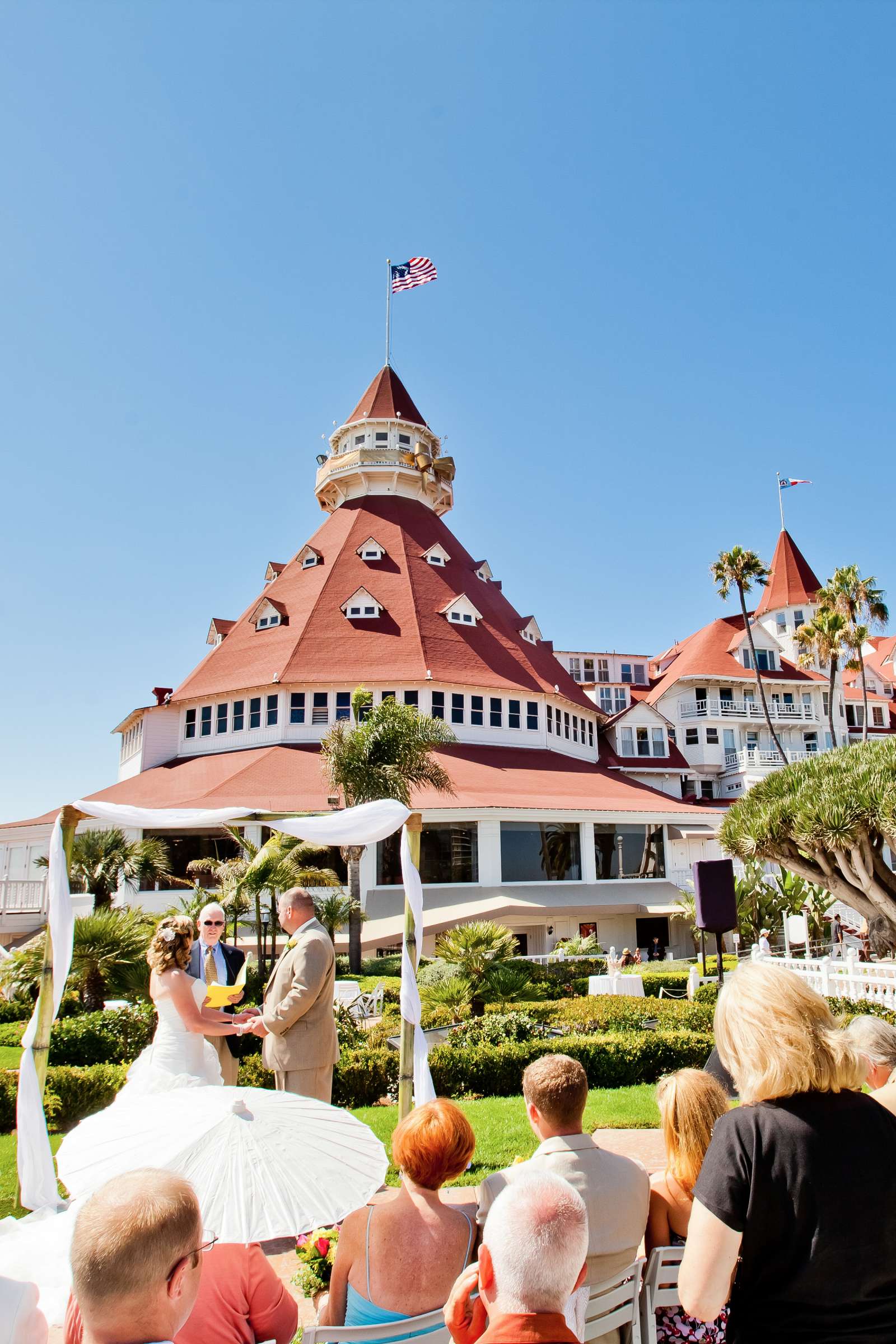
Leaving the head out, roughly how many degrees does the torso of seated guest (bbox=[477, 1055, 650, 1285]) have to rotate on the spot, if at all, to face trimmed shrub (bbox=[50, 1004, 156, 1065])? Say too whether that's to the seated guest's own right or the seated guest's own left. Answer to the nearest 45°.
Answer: approximately 45° to the seated guest's own left

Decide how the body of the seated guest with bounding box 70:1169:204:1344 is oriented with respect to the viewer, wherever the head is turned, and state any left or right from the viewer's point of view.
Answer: facing away from the viewer and to the right of the viewer

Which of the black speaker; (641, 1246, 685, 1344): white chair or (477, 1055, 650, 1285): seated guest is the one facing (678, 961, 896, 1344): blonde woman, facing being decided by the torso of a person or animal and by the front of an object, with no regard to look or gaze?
the black speaker

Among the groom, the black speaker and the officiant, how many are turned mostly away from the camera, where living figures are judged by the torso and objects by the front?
0

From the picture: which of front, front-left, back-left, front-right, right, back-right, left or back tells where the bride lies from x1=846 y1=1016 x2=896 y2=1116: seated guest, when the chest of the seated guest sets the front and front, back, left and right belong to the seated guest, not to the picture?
front-left

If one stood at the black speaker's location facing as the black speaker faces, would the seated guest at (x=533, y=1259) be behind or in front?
in front

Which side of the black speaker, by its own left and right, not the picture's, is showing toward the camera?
front

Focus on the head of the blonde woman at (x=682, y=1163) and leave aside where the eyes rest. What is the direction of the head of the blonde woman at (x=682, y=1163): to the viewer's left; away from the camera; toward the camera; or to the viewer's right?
away from the camera

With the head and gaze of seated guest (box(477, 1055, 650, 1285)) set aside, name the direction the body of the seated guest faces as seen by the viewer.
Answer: away from the camera

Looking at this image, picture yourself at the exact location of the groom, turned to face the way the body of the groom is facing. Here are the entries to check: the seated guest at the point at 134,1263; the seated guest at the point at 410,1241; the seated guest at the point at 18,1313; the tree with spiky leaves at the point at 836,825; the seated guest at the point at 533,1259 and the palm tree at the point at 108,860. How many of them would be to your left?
4

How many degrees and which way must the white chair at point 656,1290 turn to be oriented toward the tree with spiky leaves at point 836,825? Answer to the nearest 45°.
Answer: approximately 45° to its right

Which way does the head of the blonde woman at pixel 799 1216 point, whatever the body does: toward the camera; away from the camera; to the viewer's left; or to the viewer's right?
away from the camera

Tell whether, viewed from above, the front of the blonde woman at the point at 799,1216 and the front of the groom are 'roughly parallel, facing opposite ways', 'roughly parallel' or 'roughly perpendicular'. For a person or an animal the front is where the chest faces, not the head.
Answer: roughly perpendicular

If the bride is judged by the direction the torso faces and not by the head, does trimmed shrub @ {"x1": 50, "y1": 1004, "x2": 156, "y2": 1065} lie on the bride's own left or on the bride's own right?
on the bride's own left

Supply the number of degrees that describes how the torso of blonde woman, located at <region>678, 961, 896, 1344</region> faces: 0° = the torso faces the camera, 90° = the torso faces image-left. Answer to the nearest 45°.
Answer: approximately 135°
